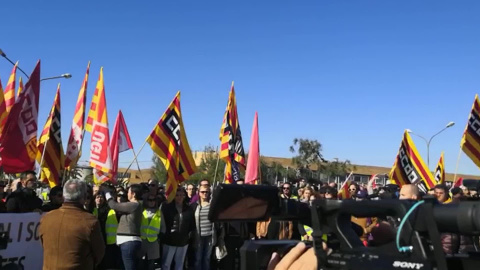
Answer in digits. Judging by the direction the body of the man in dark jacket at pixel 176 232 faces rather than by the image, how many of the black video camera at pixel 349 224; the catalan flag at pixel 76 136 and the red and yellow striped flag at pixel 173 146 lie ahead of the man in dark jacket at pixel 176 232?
1

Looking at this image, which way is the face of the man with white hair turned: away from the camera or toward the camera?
away from the camera

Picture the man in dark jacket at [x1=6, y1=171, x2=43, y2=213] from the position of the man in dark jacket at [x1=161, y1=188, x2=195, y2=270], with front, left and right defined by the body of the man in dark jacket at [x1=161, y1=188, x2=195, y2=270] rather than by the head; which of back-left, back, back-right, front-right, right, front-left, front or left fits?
front-right

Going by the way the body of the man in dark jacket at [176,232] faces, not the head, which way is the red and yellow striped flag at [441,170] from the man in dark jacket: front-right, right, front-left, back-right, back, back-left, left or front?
back-left

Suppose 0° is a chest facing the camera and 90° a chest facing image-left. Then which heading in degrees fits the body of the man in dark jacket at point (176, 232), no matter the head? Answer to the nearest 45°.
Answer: approximately 0°

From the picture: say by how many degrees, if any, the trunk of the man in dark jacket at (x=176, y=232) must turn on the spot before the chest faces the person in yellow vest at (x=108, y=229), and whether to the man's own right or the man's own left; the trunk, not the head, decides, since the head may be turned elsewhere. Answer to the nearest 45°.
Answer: approximately 90° to the man's own right
